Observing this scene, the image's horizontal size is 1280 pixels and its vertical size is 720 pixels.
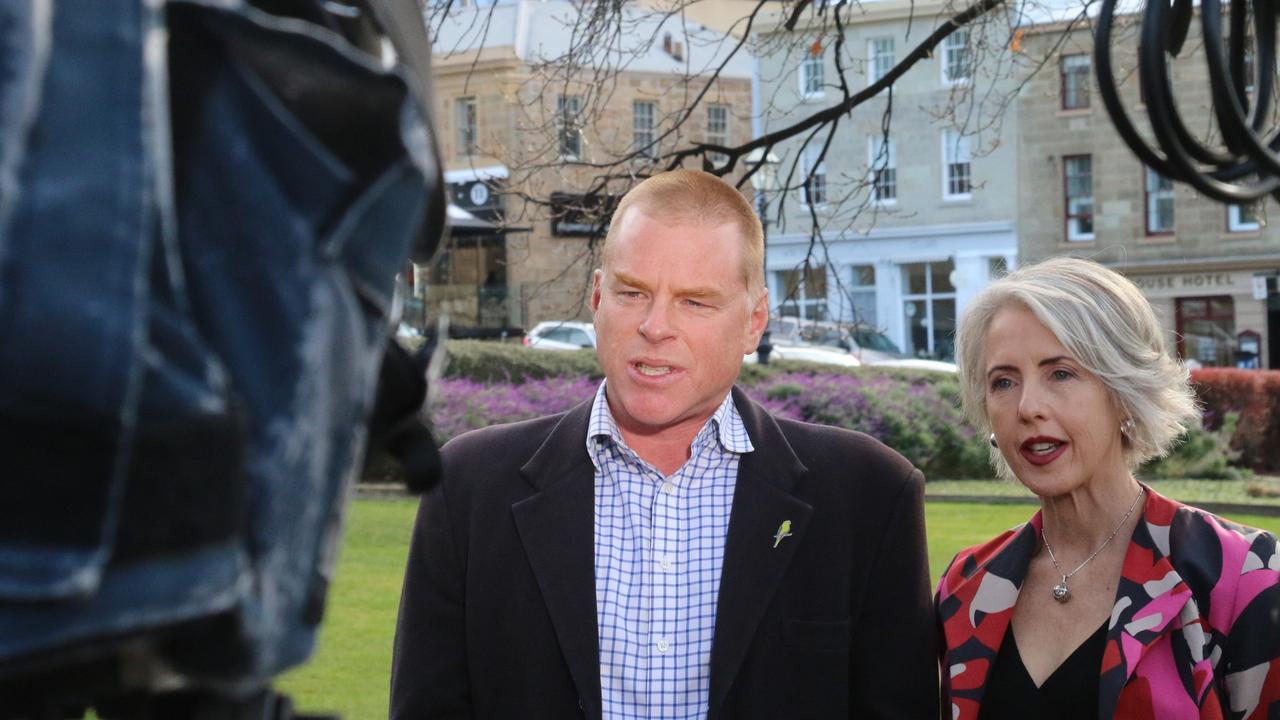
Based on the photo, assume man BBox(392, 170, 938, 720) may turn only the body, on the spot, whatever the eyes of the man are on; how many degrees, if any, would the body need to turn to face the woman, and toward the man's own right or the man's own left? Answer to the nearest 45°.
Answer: approximately 90° to the man's own left

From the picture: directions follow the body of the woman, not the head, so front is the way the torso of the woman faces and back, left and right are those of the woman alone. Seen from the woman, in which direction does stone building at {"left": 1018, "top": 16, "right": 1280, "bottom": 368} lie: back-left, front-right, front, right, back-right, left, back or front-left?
back-right

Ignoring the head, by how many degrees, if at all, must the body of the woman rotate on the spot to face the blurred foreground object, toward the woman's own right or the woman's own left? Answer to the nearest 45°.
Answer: approximately 45° to the woman's own left

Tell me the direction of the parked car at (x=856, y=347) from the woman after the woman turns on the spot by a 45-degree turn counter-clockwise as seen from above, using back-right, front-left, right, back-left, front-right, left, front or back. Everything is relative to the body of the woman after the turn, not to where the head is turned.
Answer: back

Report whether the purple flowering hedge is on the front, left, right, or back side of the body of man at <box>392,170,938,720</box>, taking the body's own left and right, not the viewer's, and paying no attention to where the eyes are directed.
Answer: back

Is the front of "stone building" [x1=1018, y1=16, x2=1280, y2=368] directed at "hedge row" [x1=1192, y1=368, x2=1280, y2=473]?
yes

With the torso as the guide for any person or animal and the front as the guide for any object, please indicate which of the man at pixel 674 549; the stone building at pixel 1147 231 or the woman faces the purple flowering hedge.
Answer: the stone building

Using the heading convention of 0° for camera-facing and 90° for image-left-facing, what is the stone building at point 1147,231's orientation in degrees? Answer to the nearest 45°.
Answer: approximately 0°

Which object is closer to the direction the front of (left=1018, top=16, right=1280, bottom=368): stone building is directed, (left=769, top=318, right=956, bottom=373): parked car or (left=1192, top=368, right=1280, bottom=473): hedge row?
the hedge row

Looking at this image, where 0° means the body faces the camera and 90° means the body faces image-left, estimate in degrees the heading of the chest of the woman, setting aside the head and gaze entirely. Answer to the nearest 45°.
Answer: approximately 45°

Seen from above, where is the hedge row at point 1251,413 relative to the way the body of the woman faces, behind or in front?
behind

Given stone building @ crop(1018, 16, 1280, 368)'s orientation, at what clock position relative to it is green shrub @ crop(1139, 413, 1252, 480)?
The green shrub is roughly at 12 o'clock from the stone building.

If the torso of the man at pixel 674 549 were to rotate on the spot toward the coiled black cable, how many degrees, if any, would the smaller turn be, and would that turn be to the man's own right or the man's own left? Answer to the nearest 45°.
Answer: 0° — they already face it

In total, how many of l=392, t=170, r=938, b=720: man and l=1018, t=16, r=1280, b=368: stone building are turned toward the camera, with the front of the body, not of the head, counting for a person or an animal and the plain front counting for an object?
2
